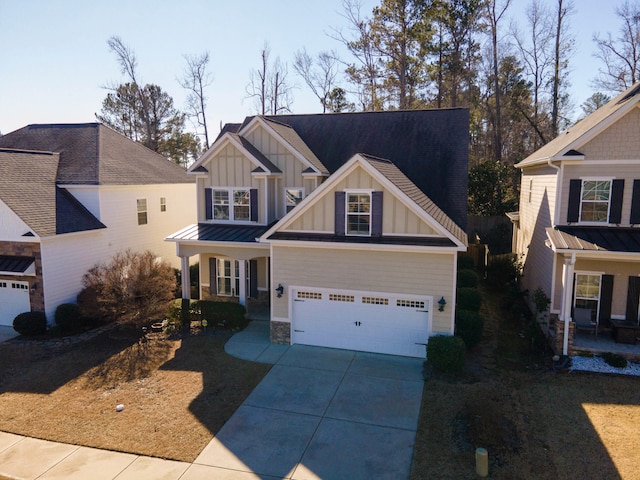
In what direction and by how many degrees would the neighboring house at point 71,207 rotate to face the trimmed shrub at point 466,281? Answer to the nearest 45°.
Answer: approximately 90° to its left

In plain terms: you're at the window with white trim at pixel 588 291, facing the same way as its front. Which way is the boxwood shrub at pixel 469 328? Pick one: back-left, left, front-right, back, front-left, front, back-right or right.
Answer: front-right

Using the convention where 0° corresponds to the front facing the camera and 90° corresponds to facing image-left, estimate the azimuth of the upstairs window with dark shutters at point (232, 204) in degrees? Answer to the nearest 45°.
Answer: approximately 0°

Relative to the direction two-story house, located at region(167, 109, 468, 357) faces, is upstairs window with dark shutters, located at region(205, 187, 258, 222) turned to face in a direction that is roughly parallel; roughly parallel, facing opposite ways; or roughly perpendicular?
roughly parallel

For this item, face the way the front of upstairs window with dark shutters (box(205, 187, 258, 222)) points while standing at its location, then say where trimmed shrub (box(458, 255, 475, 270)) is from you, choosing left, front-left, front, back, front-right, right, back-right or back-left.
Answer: left

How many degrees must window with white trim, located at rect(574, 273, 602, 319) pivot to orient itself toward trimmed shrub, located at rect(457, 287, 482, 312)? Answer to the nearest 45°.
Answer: approximately 90° to its right

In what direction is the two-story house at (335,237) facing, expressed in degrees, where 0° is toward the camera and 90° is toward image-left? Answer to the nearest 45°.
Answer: approximately 0°

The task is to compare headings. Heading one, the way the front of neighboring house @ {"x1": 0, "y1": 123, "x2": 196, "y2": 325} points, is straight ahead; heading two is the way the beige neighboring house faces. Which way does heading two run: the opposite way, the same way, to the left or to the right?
the same way

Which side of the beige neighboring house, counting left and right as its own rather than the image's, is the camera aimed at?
front

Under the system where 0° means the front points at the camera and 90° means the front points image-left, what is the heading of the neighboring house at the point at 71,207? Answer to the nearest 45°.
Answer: approximately 45°

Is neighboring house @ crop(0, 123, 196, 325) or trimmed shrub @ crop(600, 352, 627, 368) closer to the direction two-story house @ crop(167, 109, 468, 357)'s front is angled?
the trimmed shrub

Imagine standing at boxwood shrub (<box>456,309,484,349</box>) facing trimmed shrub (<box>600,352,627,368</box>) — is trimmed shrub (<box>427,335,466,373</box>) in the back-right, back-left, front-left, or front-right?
back-right

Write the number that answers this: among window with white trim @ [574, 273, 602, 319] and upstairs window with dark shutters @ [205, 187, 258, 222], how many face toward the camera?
2

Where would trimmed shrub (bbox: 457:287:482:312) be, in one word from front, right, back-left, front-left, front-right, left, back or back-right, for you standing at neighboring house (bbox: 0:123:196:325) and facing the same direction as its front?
left

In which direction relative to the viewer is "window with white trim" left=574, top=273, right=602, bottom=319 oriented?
toward the camera
